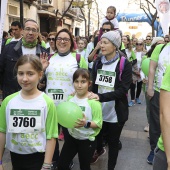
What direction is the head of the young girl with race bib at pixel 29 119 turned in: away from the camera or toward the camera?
toward the camera

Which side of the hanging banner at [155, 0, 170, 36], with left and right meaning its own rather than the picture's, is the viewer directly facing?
front

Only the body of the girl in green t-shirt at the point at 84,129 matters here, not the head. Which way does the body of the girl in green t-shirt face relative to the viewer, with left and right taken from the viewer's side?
facing the viewer and to the left of the viewer

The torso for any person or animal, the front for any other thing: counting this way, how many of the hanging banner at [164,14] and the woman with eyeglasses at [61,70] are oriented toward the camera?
2

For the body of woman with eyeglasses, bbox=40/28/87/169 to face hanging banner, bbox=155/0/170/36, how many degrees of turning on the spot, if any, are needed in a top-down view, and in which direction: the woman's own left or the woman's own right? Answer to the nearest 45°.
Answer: approximately 135° to the woman's own left

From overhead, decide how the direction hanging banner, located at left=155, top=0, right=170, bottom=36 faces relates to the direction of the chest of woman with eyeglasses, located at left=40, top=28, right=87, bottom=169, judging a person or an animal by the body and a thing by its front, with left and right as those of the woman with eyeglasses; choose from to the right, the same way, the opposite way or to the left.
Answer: the same way

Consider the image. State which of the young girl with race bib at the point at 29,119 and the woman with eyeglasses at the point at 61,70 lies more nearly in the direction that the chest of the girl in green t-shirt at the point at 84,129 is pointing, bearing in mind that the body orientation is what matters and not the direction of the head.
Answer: the young girl with race bib

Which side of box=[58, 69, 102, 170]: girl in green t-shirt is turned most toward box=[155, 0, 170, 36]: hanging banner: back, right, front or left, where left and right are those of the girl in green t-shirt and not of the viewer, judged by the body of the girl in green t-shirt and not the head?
back

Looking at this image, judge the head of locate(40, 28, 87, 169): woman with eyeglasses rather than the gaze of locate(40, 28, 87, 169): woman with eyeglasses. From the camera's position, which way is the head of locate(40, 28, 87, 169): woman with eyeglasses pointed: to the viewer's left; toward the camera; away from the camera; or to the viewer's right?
toward the camera

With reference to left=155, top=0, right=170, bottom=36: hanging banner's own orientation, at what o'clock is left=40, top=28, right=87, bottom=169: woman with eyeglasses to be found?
The woman with eyeglasses is roughly at 1 o'clock from the hanging banner.

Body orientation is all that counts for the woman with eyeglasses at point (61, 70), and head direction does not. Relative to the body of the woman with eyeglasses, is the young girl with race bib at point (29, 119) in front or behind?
in front

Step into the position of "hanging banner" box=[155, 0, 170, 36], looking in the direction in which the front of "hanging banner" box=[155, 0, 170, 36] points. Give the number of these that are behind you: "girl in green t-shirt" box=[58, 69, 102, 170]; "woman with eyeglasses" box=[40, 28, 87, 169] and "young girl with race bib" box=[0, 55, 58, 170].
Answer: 0

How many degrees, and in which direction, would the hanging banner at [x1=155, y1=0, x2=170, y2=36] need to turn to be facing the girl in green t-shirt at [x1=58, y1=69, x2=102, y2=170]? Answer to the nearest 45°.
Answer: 0° — it already faces them

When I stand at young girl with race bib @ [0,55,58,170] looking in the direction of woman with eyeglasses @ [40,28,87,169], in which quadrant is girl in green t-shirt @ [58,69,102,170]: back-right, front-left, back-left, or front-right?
front-right

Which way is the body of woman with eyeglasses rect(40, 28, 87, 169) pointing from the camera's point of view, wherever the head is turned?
toward the camera

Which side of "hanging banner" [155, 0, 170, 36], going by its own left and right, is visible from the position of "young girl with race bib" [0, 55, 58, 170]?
front

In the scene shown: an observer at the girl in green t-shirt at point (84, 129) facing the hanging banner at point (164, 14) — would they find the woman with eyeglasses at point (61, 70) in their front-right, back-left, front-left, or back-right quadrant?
front-left
